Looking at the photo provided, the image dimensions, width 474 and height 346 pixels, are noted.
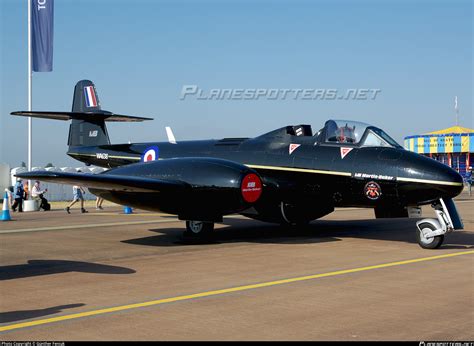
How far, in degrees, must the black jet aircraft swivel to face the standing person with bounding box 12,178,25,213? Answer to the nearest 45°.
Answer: approximately 180°

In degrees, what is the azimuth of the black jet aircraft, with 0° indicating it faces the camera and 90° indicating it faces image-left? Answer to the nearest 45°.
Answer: approximately 315°

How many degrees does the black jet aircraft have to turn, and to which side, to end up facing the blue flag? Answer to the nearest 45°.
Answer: approximately 180°

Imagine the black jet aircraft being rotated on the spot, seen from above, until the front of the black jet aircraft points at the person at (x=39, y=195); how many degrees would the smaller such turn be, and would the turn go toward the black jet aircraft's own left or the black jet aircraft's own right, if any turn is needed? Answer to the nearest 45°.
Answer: approximately 180°
